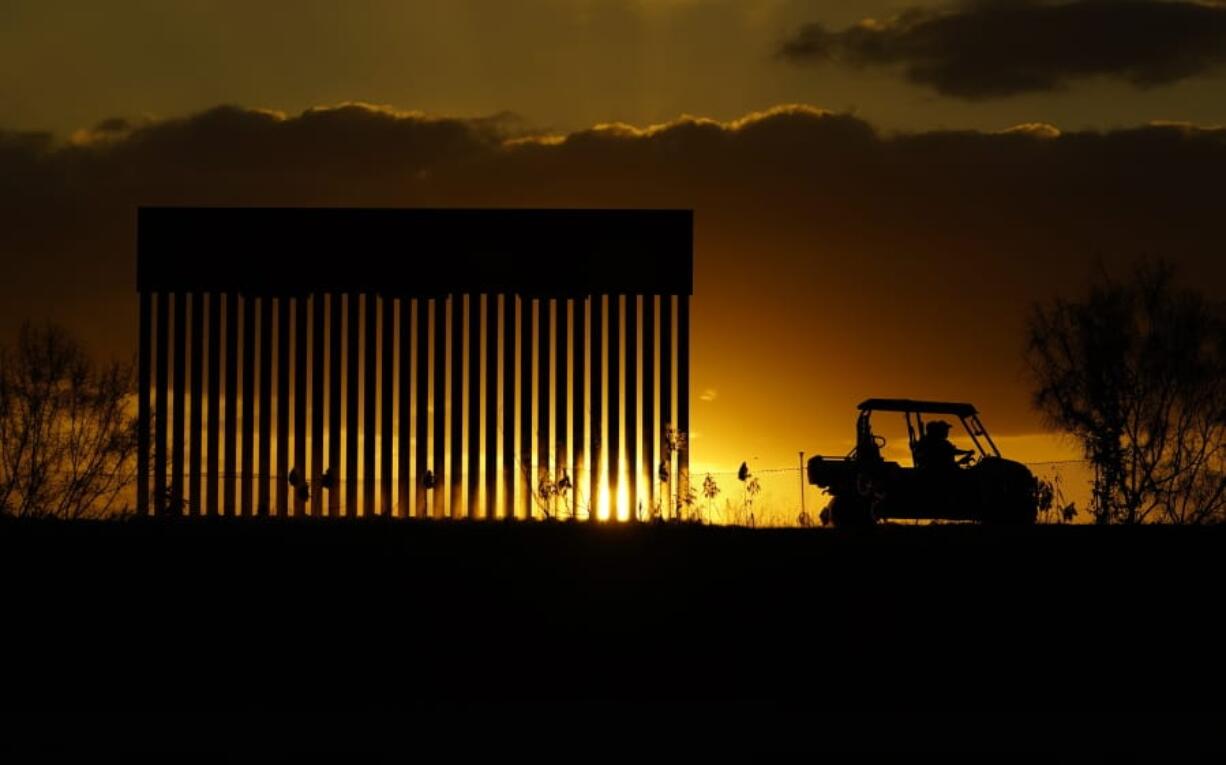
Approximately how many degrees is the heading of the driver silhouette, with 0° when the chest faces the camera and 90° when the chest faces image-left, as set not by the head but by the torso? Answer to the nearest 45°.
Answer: approximately 270°
